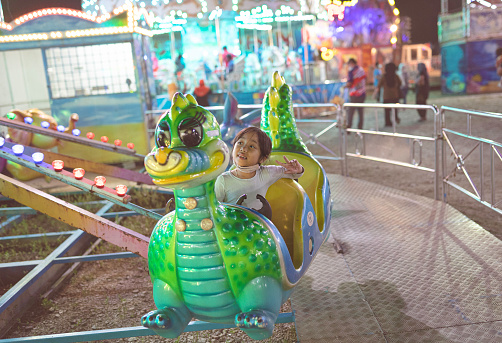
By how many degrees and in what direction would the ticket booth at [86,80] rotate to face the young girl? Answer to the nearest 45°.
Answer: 0° — it already faces them

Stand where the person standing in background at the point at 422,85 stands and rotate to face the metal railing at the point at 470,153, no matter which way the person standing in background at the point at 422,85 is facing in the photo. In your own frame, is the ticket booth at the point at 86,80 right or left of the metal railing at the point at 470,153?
right

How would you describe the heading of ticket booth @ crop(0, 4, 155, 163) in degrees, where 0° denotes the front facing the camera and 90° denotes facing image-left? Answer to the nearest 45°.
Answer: approximately 0°

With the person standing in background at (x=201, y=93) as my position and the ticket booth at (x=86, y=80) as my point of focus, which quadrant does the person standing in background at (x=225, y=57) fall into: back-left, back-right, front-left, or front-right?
back-right
